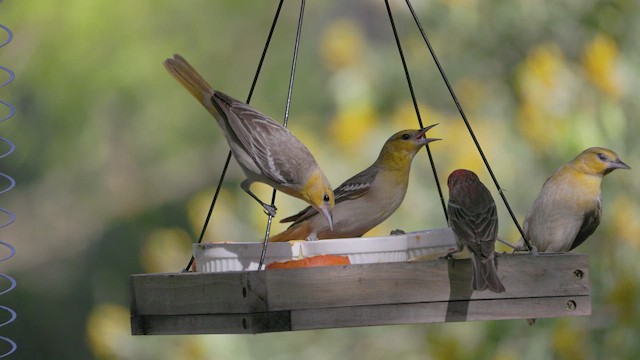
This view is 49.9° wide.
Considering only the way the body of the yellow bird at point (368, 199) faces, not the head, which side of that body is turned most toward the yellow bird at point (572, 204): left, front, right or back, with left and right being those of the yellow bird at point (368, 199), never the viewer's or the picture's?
front

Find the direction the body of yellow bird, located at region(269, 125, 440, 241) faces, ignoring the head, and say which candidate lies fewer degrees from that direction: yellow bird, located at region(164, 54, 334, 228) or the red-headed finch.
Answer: the red-headed finch

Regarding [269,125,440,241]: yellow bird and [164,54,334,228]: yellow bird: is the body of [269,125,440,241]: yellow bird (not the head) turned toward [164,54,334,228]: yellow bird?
no

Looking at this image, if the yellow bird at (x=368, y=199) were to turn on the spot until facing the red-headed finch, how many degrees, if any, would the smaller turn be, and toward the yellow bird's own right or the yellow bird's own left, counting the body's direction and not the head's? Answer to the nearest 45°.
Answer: approximately 45° to the yellow bird's own right

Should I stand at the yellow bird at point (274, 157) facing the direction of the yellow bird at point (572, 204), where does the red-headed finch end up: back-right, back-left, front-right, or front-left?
front-right

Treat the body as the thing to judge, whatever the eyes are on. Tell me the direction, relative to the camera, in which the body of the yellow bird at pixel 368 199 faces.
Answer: to the viewer's right
